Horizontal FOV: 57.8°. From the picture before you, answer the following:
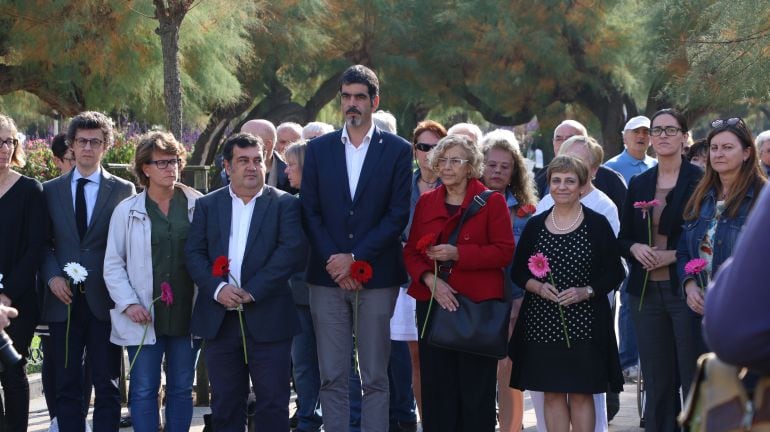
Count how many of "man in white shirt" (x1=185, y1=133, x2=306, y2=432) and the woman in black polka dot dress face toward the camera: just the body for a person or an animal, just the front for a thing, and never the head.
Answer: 2

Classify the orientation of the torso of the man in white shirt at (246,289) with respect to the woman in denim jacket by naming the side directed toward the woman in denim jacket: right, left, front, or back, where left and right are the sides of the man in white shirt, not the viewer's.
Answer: left

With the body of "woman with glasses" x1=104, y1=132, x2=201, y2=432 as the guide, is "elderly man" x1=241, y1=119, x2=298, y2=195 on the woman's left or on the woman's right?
on the woman's left

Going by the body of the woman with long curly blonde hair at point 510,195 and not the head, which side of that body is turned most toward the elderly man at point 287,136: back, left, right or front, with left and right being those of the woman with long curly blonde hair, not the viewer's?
right

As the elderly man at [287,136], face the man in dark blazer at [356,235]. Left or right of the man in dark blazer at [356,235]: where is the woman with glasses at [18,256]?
right

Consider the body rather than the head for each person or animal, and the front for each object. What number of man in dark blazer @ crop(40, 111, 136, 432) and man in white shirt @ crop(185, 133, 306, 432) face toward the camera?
2

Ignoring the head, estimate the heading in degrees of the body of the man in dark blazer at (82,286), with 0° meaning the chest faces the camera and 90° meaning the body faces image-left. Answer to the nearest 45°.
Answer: approximately 0°
